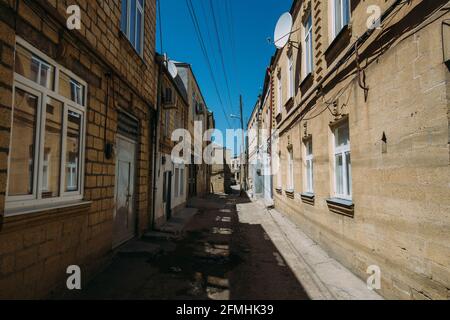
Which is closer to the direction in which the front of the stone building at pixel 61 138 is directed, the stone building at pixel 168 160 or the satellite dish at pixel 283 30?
the satellite dish

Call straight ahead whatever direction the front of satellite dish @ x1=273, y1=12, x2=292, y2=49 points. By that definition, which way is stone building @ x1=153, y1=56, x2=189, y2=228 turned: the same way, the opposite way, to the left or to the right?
the opposite way

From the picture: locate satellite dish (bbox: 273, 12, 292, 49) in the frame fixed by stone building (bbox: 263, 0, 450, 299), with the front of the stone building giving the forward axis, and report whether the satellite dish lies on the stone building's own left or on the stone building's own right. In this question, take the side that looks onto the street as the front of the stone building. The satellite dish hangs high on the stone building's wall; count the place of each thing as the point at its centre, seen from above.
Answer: on the stone building's own right

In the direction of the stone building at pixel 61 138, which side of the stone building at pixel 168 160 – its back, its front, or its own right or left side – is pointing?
right

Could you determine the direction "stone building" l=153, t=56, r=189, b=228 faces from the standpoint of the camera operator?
facing to the right of the viewer

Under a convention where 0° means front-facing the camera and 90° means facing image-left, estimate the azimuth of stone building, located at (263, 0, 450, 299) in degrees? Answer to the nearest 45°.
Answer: approximately 45°

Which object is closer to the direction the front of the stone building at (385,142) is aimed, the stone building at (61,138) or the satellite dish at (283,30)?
the stone building
